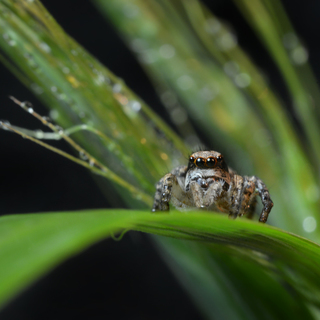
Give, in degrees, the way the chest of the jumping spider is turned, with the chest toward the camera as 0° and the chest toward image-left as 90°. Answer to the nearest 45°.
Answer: approximately 0°
